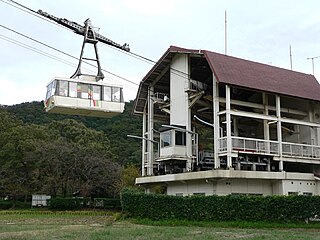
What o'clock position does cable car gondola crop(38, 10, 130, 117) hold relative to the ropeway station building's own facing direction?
The cable car gondola is roughly at 12 o'clock from the ropeway station building.

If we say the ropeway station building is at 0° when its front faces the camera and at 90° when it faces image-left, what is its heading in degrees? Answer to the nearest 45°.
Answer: approximately 45°

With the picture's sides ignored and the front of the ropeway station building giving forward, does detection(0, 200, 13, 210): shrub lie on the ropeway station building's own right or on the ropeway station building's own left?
on the ropeway station building's own right
